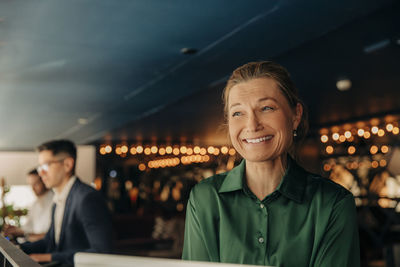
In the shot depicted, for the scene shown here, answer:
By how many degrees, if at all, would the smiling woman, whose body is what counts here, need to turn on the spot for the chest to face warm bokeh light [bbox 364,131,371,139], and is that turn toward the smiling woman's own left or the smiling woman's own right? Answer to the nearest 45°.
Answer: approximately 180°

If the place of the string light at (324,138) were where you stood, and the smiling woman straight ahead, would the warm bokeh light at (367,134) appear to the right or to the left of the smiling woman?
left

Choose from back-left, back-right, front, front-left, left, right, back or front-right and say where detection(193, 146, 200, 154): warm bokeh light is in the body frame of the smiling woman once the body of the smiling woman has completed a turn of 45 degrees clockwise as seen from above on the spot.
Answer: back-right

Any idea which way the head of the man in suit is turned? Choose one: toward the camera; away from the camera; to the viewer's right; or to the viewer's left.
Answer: to the viewer's left

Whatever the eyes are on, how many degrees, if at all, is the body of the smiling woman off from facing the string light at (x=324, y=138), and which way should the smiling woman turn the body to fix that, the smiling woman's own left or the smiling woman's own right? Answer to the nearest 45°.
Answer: approximately 180°

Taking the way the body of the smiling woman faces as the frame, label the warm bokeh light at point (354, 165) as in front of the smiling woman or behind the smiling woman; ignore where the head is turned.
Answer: behind

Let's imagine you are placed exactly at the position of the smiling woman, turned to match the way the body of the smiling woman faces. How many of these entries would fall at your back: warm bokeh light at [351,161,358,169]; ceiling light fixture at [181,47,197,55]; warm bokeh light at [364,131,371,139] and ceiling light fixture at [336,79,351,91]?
4

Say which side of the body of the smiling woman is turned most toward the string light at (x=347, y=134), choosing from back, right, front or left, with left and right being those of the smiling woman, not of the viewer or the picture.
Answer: back

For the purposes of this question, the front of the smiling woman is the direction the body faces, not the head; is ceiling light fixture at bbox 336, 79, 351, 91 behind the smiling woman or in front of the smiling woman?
behind

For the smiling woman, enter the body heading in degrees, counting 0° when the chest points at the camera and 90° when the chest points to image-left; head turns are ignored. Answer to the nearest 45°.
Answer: approximately 0°

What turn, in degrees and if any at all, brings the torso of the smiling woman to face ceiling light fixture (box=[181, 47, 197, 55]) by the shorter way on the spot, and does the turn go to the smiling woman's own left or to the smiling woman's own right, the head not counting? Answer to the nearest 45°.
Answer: approximately 180°

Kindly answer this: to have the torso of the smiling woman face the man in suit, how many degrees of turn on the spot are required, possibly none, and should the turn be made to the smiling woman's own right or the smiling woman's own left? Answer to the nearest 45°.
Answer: approximately 135° to the smiling woman's own right

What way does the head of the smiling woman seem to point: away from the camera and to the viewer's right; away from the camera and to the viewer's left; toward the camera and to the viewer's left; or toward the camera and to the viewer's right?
toward the camera and to the viewer's left

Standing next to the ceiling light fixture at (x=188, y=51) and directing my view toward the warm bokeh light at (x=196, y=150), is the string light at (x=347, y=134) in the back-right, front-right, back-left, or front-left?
front-right
